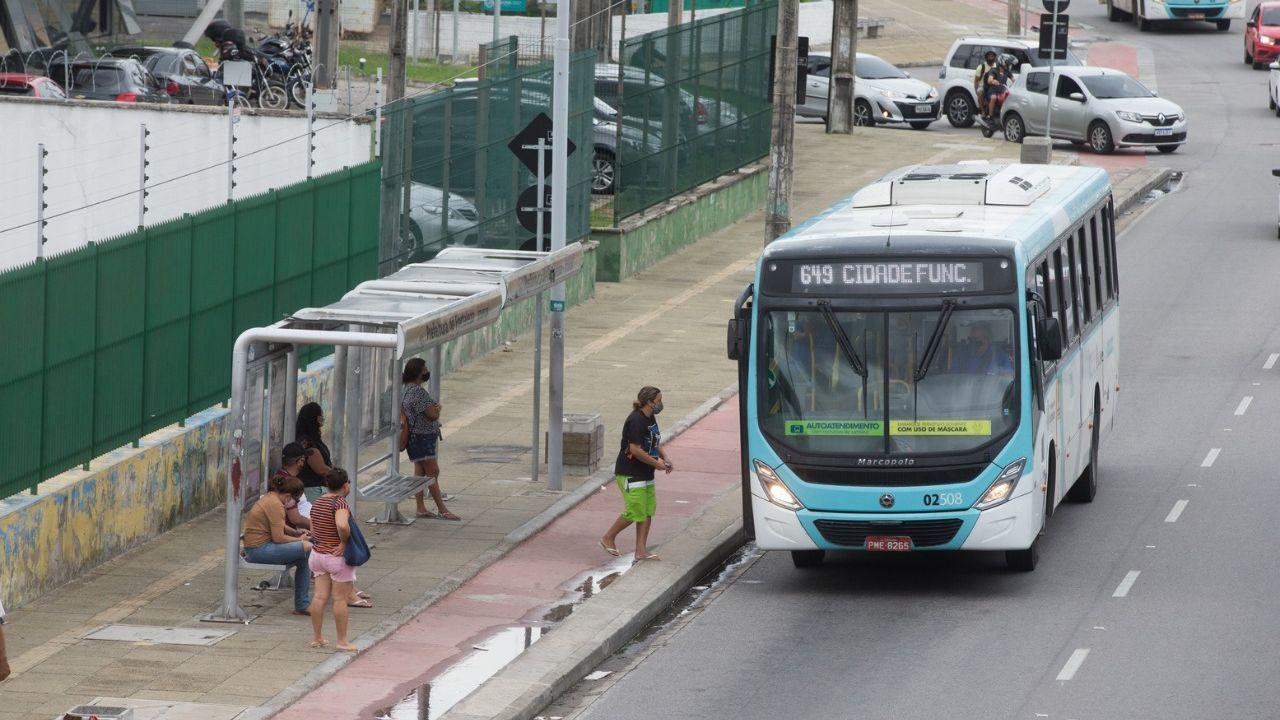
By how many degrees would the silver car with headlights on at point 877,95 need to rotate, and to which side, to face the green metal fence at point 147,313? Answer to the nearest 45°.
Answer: approximately 45° to its right

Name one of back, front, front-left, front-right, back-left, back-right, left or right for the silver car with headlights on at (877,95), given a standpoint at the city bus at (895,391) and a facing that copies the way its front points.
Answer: back

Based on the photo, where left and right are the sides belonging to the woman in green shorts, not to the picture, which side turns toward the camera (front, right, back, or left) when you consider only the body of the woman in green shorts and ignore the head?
right

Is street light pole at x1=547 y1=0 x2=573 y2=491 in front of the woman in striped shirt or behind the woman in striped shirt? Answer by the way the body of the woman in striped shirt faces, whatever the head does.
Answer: in front

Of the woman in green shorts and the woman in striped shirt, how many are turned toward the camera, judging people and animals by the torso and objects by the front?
0

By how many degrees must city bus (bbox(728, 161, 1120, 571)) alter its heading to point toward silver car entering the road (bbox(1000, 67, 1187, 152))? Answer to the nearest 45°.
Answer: approximately 180°

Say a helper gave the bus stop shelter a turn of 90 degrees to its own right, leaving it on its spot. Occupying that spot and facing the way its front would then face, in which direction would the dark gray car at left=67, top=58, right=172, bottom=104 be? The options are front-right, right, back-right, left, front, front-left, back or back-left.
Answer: back-right

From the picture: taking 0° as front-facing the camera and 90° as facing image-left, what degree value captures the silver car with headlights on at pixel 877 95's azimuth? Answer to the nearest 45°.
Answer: approximately 315°

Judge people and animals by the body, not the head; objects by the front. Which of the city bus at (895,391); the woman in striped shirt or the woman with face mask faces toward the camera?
the city bus

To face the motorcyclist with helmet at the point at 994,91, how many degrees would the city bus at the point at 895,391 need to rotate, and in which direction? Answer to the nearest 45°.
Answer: approximately 180°

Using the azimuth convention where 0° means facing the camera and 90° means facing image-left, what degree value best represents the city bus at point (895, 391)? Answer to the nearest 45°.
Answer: approximately 0°

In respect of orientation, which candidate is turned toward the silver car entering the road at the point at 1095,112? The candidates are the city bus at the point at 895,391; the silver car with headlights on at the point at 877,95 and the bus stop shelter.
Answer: the silver car with headlights on

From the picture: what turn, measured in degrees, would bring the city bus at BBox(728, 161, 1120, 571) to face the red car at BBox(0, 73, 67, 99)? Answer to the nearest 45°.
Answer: approximately 135° to its right

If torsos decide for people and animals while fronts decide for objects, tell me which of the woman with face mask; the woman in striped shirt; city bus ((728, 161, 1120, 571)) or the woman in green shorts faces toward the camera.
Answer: the city bus

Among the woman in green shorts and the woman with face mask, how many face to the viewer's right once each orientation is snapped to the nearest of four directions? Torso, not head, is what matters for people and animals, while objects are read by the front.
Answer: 2

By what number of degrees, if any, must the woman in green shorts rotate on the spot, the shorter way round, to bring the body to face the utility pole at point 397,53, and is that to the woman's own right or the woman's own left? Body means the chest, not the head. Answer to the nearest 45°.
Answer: approximately 90° to the woman's own left

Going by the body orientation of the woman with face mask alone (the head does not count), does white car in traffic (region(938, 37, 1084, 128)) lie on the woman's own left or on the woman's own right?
on the woman's own left

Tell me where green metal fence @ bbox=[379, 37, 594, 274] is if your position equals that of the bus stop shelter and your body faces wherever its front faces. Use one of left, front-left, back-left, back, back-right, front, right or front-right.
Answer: back-left
